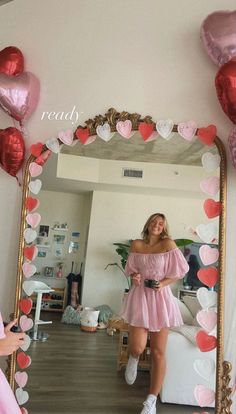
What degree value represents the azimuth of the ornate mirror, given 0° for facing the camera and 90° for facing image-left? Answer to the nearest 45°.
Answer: approximately 0°
